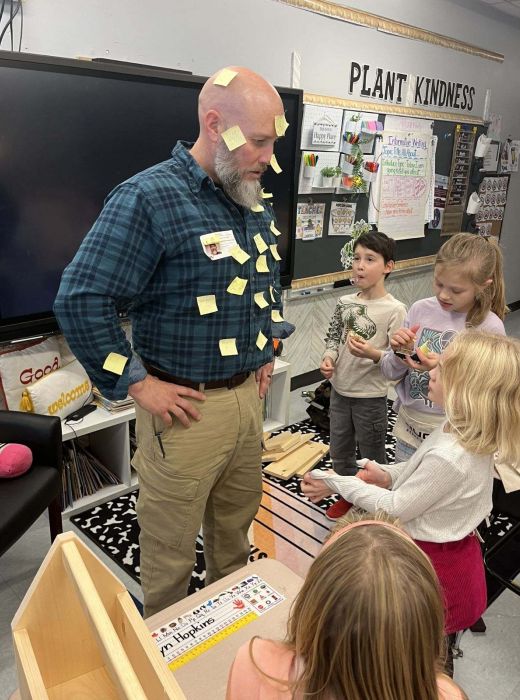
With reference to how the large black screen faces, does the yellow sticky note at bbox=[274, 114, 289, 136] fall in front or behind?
in front

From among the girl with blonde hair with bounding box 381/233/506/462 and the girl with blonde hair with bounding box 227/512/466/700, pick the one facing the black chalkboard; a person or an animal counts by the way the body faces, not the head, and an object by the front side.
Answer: the girl with blonde hair with bounding box 227/512/466/700

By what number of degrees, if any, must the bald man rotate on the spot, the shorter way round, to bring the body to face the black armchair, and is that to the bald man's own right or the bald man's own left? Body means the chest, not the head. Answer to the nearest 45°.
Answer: approximately 180°

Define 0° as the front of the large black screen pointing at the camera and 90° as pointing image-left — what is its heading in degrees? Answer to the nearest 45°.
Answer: approximately 315°

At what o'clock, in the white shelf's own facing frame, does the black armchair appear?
The black armchair is roughly at 2 o'clock from the white shelf.

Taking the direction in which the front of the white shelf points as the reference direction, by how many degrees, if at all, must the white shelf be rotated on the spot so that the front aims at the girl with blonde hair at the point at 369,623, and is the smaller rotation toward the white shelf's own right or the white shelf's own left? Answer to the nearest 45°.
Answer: approximately 45° to the white shelf's own right

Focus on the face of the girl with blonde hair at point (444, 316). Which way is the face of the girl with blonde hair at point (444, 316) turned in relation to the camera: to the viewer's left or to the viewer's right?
to the viewer's left

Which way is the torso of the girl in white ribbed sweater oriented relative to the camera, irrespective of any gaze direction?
to the viewer's left

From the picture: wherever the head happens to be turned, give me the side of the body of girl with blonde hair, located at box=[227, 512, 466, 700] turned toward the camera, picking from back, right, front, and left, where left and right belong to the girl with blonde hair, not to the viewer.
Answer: back

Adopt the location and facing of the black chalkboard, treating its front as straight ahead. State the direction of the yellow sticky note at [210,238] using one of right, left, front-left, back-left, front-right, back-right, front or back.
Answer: front-right

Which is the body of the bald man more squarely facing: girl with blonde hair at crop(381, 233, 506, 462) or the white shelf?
the girl with blonde hair

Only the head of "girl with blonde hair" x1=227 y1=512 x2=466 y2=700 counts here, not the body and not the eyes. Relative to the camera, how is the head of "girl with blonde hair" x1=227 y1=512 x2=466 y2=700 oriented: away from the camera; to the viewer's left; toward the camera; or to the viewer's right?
away from the camera

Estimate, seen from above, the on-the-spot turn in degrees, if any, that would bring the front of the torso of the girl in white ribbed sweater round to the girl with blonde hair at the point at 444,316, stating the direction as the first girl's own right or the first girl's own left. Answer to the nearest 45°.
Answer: approximately 90° to the first girl's own right
